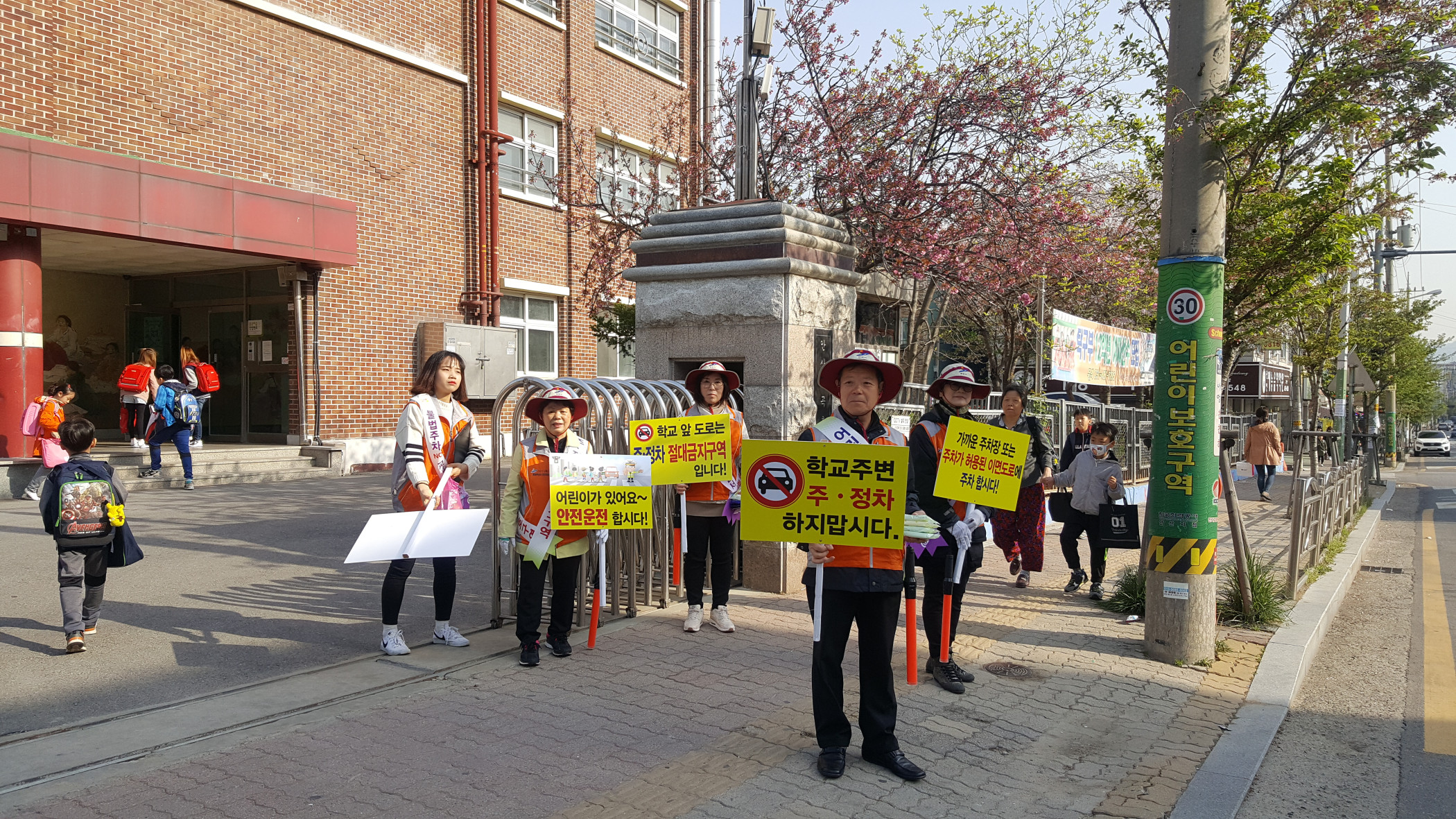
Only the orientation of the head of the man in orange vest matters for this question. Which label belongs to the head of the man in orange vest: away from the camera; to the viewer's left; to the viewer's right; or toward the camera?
toward the camera

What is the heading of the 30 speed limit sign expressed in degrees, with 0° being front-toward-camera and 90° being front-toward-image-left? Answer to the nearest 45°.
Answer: approximately 0°

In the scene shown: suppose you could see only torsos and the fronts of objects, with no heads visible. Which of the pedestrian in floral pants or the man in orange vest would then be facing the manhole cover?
the pedestrian in floral pants

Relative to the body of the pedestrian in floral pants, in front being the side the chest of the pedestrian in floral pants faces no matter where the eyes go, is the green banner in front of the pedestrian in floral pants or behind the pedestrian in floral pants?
in front

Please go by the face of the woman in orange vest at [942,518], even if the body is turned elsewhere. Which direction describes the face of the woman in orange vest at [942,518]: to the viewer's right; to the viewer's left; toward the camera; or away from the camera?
toward the camera

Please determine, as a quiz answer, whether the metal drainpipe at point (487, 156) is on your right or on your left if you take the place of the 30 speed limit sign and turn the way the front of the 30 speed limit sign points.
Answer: on your right

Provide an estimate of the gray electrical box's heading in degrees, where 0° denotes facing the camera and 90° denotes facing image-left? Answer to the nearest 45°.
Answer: approximately 315°

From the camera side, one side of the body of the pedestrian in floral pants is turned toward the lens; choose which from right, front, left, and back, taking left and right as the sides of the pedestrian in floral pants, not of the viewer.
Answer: front

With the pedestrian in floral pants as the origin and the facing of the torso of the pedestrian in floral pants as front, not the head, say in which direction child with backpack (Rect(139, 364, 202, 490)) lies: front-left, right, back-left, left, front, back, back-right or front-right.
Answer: right

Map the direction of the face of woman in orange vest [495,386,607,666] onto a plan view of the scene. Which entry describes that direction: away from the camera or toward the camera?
toward the camera

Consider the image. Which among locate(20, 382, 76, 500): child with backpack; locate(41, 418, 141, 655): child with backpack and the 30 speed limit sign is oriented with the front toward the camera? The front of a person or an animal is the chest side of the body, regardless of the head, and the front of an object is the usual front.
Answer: the 30 speed limit sign

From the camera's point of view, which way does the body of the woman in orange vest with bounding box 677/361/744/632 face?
toward the camera

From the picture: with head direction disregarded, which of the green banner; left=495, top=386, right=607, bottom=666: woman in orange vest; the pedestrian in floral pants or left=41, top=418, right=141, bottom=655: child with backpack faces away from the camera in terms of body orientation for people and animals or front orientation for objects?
the child with backpack

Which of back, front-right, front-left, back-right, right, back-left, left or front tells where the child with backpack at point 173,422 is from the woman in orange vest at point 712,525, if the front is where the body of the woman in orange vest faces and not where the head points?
back-right

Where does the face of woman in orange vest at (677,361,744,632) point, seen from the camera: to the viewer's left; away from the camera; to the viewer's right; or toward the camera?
toward the camera

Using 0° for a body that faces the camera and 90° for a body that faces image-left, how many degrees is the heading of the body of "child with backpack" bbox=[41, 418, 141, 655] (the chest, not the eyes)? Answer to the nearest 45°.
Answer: approximately 180°
